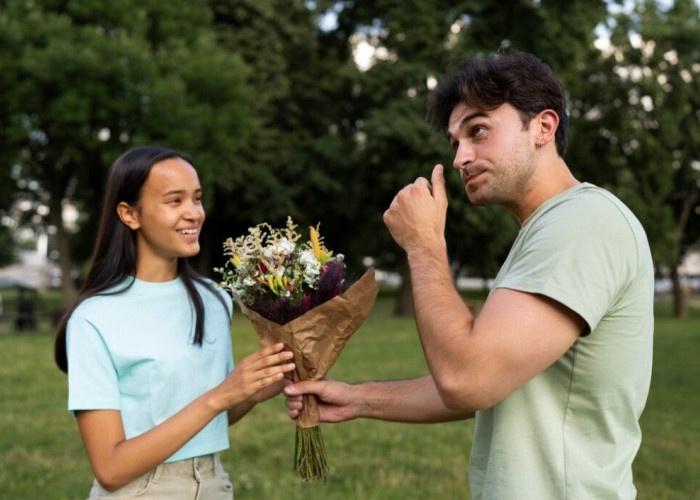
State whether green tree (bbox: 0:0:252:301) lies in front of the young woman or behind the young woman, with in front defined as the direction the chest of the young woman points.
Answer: behind

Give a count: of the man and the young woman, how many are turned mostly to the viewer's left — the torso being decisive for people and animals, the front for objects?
1

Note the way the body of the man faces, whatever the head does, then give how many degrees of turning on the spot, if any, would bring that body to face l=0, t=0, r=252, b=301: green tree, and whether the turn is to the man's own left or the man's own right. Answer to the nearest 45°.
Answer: approximately 45° to the man's own right

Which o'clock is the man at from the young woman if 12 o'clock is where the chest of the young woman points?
The man is roughly at 12 o'clock from the young woman.

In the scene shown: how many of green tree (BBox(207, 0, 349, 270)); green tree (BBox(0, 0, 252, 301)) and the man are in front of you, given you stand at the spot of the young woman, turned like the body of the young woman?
1

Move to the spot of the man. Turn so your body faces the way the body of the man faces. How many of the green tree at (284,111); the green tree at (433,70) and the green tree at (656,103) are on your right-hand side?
3

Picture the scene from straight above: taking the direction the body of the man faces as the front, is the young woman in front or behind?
in front

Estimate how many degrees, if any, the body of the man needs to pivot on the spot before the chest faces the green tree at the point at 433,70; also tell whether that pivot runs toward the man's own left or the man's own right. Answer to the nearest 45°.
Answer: approximately 90° to the man's own right

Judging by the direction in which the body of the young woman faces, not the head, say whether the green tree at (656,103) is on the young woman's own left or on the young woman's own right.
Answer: on the young woman's own left

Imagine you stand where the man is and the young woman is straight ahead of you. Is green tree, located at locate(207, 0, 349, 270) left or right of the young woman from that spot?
right

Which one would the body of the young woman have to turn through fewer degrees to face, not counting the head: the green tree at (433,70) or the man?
the man

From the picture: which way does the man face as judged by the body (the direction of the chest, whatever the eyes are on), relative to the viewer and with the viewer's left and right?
facing to the left of the viewer

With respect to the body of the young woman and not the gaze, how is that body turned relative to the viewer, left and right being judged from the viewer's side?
facing the viewer and to the right of the viewer

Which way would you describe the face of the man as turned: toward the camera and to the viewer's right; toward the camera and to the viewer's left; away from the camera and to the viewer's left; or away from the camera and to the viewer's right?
toward the camera and to the viewer's left

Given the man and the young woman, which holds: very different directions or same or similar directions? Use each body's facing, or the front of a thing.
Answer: very different directions

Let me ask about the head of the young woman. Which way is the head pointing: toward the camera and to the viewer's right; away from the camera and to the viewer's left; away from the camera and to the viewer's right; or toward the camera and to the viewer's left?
toward the camera and to the viewer's right

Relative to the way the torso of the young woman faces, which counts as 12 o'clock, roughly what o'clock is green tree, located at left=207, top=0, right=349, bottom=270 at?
The green tree is roughly at 8 o'clock from the young woman.
